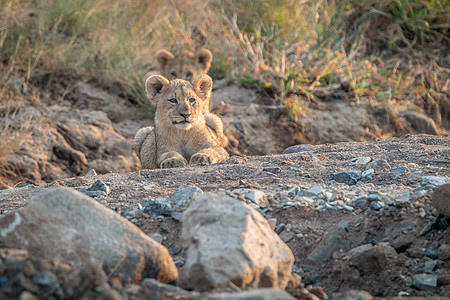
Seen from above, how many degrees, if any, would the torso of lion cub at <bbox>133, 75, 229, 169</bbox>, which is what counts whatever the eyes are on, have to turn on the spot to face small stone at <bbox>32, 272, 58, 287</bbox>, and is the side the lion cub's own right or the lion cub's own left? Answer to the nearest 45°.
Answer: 0° — it already faces it

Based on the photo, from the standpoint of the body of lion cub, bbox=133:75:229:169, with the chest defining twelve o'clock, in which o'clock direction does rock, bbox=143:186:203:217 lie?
The rock is roughly at 12 o'clock from the lion cub.

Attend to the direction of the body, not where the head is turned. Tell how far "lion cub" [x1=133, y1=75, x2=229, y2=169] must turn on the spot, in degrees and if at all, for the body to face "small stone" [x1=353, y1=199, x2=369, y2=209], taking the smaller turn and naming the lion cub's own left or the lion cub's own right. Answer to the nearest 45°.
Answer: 0° — it already faces it

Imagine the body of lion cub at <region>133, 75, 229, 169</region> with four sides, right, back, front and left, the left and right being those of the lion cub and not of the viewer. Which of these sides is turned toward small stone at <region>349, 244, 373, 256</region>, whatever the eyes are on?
front

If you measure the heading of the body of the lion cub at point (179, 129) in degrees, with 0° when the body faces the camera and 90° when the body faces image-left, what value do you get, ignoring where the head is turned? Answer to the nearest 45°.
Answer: approximately 0°
